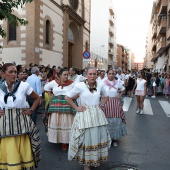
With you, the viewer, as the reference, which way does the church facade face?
facing the viewer and to the right of the viewer

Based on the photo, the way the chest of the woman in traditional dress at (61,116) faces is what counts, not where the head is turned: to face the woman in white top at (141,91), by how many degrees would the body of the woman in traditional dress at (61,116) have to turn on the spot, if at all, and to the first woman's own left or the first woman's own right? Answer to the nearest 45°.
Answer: approximately 135° to the first woman's own left

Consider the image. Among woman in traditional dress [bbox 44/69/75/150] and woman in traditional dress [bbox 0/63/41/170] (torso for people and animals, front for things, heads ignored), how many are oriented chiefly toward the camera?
2

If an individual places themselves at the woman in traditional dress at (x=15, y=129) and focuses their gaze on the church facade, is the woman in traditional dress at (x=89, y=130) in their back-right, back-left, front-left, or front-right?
front-right

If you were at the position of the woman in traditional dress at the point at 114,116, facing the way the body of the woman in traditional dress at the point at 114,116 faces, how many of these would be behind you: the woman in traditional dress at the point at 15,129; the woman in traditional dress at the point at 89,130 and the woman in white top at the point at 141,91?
1

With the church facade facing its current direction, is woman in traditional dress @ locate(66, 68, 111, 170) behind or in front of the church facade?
in front

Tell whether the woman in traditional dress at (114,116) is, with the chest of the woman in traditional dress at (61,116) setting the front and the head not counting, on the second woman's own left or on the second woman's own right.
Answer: on the second woman's own left

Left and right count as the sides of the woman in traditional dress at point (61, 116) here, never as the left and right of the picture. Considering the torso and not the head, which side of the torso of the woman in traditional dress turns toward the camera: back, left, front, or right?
front

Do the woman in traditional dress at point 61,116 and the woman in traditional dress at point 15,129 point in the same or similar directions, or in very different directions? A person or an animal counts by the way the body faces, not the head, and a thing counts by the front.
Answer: same or similar directions

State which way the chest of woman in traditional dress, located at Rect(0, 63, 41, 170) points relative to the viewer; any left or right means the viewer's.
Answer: facing the viewer

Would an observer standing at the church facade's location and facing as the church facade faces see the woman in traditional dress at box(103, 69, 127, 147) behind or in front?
in front

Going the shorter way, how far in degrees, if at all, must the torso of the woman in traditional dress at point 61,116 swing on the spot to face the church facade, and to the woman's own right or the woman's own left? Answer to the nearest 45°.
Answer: approximately 180°

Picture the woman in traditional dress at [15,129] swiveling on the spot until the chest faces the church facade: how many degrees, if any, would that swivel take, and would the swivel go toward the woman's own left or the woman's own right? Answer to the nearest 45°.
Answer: approximately 180°

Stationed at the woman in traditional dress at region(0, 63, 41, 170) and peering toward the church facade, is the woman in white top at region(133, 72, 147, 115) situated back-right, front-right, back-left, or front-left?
front-right

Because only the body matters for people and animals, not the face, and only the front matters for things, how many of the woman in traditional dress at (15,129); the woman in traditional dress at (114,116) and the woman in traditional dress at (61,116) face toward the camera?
3
